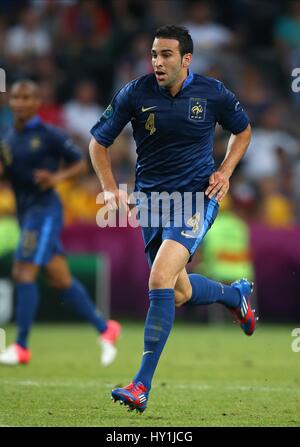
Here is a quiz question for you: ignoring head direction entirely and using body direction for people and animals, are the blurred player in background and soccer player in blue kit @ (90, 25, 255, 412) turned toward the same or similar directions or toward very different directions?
same or similar directions

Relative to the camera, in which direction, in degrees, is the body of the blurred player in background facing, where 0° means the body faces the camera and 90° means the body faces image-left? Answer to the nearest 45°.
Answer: approximately 45°

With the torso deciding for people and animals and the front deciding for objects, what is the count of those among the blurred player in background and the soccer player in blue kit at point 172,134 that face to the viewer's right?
0

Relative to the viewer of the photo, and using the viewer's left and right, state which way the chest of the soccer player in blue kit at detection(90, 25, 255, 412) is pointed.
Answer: facing the viewer and to the left of the viewer

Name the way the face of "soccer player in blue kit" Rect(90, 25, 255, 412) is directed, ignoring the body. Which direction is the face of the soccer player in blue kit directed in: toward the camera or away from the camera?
toward the camera

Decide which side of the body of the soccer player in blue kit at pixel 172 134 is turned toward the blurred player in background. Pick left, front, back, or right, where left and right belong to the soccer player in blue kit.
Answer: back

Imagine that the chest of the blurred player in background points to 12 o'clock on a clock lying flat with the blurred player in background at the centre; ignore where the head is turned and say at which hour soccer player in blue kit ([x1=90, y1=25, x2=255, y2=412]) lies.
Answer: The soccer player in blue kit is roughly at 10 o'clock from the blurred player in background.
